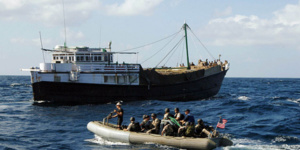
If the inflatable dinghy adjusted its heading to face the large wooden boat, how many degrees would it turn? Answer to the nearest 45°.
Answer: approximately 90° to its right

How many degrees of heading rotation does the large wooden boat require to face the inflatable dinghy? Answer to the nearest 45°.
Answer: approximately 90° to its right

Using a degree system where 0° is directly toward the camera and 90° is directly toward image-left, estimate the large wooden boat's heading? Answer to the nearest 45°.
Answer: approximately 270°

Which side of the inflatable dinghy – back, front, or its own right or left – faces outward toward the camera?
left

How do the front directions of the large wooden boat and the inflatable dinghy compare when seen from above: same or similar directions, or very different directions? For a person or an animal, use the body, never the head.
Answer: very different directions

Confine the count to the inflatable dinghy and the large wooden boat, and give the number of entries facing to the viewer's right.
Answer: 1
